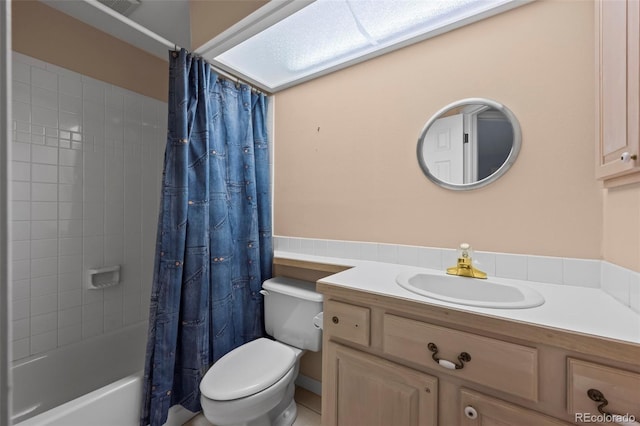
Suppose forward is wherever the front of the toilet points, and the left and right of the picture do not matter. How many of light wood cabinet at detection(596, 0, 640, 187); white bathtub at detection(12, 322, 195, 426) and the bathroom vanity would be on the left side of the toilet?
2

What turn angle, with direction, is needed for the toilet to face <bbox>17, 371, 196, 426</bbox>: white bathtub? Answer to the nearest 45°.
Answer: approximately 45° to its right

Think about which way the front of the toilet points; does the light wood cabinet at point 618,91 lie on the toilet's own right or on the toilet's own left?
on the toilet's own left

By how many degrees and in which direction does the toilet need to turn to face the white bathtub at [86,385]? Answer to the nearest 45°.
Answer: approximately 45° to its right

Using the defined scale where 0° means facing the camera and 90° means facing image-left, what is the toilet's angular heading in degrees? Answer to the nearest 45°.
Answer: approximately 45°

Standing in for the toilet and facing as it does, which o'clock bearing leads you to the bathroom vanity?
The bathroom vanity is roughly at 9 o'clock from the toilet.
